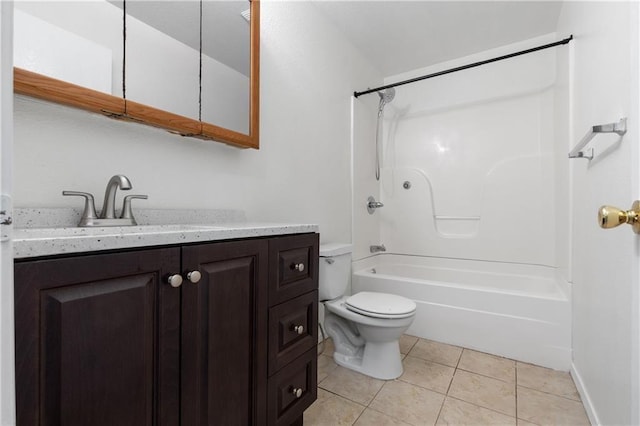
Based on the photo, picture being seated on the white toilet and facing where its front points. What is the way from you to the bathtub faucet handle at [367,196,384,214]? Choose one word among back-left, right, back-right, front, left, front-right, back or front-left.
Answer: back-left

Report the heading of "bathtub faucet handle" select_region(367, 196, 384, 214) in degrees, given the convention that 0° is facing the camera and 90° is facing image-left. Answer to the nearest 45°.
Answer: approximately 315°

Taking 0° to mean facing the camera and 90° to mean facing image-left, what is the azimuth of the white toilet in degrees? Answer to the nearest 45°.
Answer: approximately 315°

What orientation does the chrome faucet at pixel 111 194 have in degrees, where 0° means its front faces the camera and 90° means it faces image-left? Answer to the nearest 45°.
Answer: approximately 315°

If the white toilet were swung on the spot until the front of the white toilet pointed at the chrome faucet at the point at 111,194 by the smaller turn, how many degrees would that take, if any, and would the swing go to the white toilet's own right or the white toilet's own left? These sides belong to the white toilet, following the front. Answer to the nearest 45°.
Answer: approximately 90° to the white toilet's own right

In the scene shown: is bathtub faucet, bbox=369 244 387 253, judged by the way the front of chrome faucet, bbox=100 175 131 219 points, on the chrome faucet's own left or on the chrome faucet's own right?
on the chrome faucet's own left

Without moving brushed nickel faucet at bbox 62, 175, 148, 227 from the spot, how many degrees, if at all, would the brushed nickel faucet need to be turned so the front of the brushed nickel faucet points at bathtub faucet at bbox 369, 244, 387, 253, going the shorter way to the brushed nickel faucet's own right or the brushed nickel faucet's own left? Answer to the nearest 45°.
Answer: approximately 45° to the brushed nickel faucet's own left

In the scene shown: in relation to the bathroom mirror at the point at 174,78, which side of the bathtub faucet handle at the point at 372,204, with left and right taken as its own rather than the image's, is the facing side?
right
